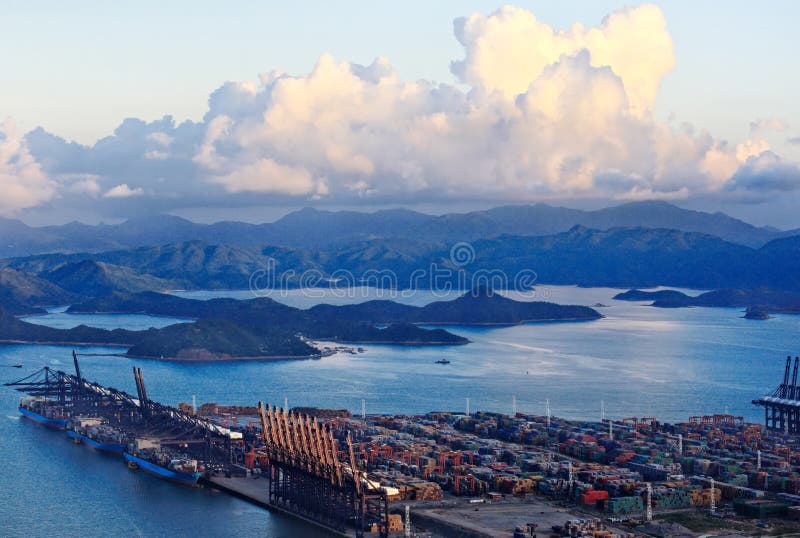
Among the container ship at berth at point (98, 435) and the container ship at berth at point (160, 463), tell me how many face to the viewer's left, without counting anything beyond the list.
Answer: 0
